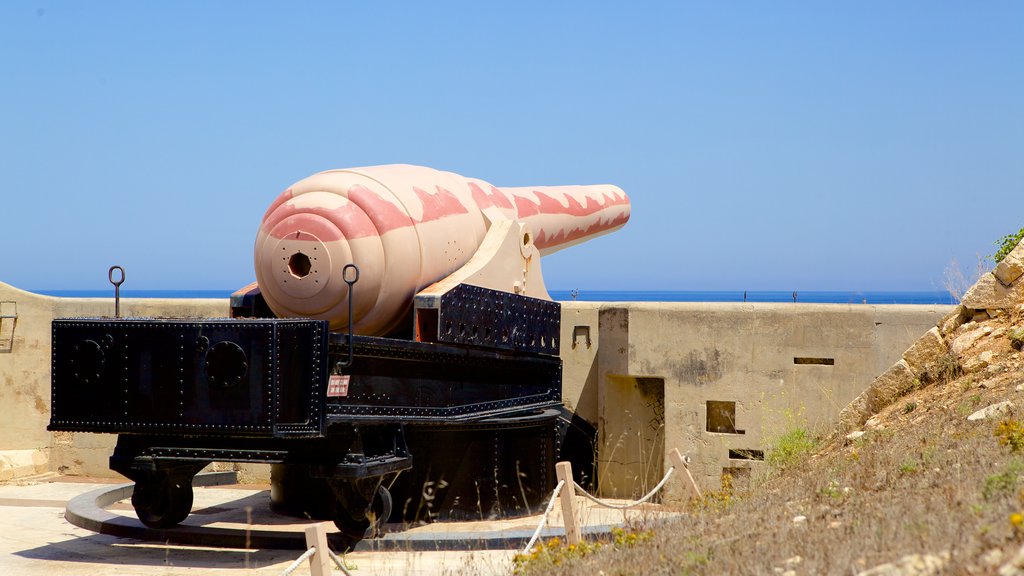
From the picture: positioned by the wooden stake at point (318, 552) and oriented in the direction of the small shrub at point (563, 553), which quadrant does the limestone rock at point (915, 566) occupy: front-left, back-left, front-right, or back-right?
front-right

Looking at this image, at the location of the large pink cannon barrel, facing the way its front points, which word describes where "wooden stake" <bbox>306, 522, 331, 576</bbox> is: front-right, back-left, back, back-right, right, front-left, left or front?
back-right

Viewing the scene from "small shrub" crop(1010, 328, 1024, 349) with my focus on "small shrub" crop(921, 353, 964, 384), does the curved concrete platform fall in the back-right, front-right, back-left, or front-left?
front-left

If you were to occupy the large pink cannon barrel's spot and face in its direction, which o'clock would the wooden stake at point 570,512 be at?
The wooden stake is roughly at 3 o'clock from the large pink cannon barrel.

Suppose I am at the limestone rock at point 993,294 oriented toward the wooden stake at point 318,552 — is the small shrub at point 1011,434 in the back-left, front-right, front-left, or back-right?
front-left

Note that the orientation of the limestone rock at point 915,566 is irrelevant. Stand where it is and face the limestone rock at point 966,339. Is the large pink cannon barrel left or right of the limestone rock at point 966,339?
left

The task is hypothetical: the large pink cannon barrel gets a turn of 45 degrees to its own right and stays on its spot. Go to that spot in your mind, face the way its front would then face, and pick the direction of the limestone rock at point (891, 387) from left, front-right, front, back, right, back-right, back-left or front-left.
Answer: front

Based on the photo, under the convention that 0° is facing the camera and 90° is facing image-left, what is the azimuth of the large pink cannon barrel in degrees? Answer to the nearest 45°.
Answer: approximately 225°

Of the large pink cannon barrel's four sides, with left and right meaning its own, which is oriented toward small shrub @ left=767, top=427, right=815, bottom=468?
front

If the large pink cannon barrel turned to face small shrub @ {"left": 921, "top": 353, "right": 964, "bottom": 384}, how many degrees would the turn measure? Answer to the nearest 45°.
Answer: approximately 45° to its right
